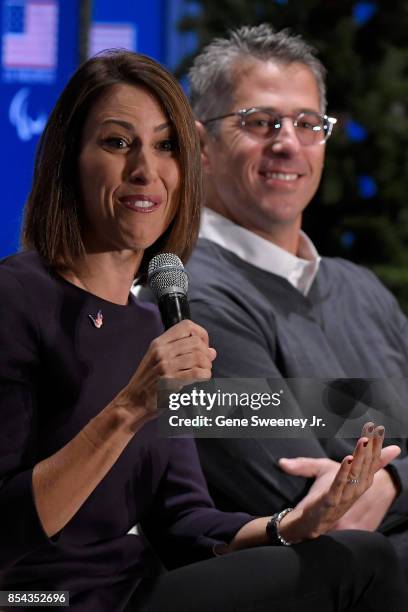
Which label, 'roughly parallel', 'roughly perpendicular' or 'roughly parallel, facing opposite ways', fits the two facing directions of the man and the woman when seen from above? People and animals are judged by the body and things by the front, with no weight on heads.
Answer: roughly parallel

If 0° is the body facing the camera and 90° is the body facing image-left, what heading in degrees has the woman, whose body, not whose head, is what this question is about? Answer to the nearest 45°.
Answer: approximately 315°

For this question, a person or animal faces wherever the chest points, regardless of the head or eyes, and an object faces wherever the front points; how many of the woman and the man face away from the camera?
0

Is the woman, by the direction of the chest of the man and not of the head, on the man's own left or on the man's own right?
on the man's own right

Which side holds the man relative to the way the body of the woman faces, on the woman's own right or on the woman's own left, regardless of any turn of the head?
on the woman's own left

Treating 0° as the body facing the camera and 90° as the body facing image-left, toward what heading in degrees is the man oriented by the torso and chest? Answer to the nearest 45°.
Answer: approximately 315°
